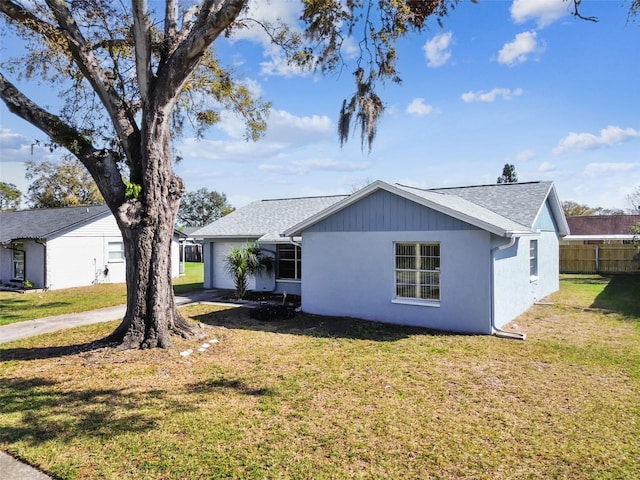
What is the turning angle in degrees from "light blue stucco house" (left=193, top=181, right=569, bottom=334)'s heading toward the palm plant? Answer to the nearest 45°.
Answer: approximately 90° to its right

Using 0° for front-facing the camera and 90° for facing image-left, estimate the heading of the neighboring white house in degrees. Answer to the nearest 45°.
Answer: approximately 45°

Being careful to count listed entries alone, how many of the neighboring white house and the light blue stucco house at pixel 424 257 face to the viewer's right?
0

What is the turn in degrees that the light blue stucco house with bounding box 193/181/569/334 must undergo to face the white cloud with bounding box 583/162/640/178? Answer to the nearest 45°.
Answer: approximately 180°

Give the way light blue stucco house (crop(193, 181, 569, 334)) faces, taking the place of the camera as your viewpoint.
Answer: facing the viewer and to the left of the viewer

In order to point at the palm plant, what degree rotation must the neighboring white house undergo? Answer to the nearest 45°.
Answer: approximately 90° to its left

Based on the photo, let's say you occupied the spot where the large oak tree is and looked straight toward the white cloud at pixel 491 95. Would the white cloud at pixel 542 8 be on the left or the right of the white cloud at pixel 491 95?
right
